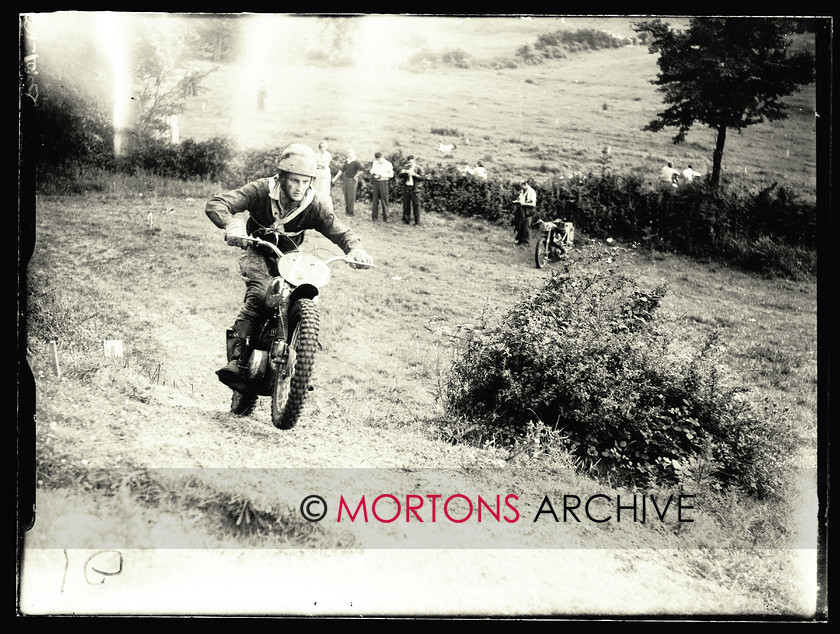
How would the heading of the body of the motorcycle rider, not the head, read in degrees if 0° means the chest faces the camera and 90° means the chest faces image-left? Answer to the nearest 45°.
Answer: approximately 315°
